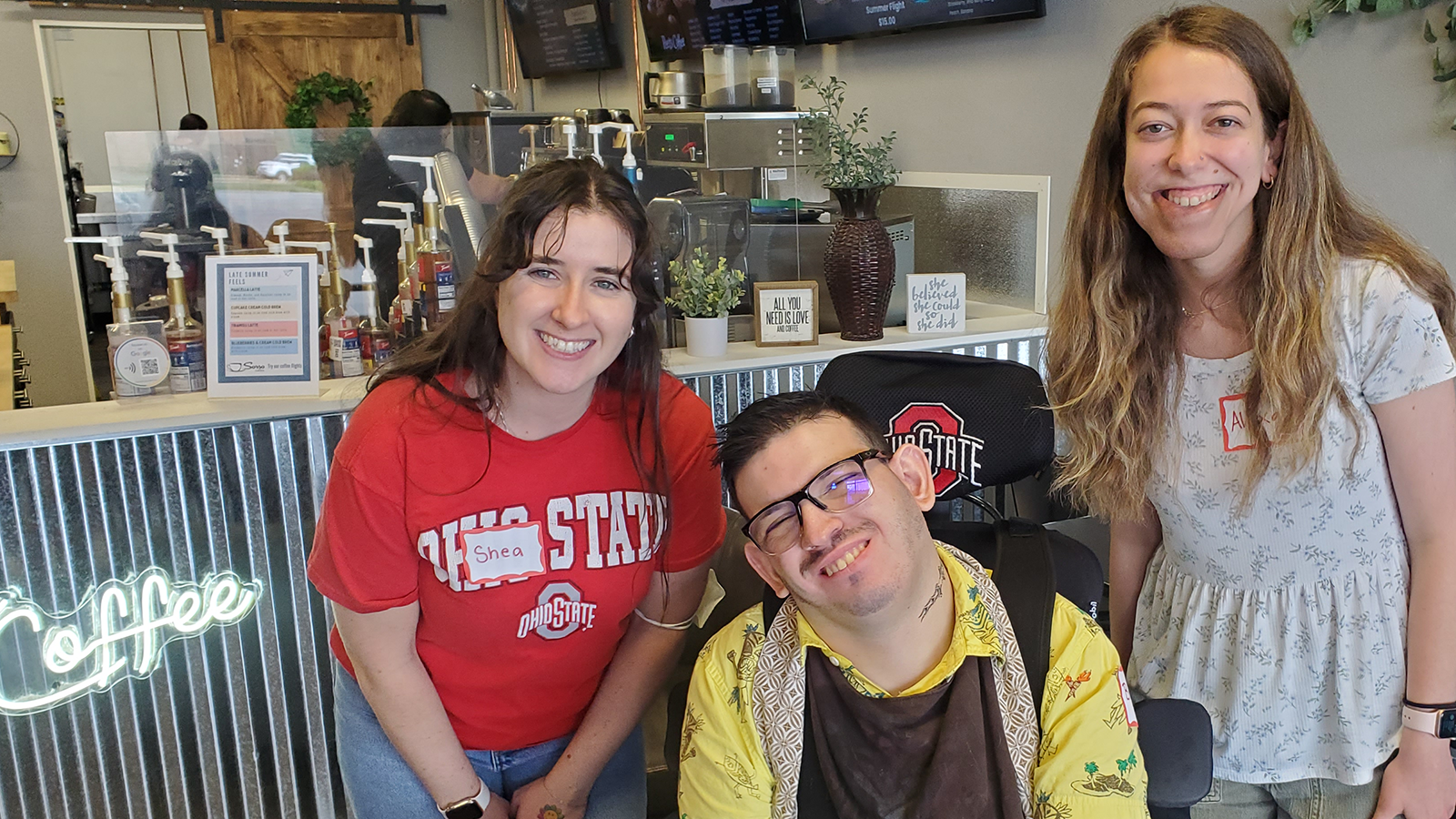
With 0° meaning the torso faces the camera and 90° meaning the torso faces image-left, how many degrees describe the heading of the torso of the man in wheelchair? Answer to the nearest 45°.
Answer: approximately 0°

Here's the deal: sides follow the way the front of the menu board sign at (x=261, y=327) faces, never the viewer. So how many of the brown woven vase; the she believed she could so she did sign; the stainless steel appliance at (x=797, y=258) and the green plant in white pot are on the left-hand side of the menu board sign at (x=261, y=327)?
4

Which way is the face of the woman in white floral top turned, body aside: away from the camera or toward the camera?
toward the camera

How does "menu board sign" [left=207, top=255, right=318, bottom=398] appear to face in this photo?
toward the camera

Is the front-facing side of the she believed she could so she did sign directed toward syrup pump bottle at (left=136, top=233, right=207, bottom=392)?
no

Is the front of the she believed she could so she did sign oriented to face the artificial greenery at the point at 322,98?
no

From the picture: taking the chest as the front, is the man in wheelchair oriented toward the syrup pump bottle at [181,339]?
no

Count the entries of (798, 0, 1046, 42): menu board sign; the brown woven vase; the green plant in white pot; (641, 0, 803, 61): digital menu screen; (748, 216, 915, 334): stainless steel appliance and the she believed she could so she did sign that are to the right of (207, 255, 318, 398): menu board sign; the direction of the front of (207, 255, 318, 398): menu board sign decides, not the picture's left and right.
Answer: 0

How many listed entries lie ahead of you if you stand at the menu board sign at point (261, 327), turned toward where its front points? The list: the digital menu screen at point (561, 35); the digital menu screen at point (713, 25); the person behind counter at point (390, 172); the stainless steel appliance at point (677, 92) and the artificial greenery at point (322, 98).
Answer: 0

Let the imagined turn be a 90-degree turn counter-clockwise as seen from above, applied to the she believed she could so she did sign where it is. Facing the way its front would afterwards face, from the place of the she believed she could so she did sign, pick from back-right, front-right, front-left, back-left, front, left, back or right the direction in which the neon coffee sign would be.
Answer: back-right

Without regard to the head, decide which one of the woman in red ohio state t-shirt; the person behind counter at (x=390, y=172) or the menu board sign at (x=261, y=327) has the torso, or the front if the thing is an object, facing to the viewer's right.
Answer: the person behind counter

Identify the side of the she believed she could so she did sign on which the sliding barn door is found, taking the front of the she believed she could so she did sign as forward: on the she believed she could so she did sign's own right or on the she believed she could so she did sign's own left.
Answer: on the she believed she could so she did sign's own right

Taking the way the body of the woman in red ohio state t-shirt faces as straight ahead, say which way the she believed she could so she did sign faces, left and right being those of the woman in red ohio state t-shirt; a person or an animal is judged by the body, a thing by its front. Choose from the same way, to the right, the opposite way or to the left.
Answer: the same way

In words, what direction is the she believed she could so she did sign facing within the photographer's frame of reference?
facing the viewer

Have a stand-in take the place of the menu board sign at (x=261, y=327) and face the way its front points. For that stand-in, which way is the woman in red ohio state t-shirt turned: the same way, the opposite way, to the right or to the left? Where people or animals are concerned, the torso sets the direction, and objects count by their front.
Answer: the same way

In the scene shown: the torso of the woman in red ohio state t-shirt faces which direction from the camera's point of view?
toward the camera
